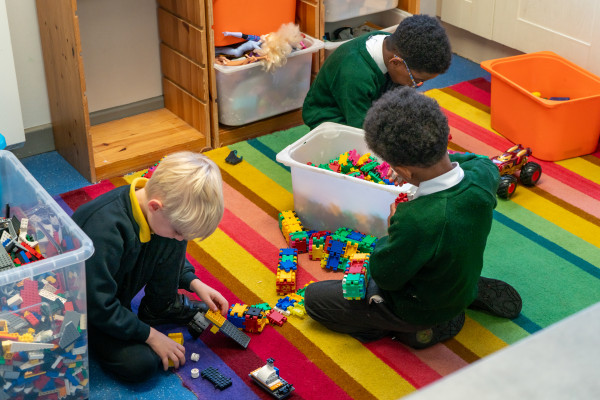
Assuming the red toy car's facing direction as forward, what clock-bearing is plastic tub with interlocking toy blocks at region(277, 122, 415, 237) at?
The plastic tub with interlocking toy blocks is roughly at 12 o'clock from the red toy car.

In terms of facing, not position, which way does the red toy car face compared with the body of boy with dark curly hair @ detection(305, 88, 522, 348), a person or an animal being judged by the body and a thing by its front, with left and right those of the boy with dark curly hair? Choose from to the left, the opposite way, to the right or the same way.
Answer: to the left

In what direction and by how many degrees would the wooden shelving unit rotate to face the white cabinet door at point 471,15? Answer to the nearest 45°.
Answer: approximately 90° to its left

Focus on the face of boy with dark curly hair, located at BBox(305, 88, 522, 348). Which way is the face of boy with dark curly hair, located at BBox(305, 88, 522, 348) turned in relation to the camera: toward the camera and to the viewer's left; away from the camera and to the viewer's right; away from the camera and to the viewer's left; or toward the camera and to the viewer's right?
away from the camera and to the viewer's left

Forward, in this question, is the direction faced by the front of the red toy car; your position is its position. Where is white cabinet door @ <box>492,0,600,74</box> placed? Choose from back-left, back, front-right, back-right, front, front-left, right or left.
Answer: back-right

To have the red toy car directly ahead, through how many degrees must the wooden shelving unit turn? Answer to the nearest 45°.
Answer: approximately 45° to its left

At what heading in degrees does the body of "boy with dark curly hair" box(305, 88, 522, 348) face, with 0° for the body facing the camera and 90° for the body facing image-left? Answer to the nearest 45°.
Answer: approximately 135°

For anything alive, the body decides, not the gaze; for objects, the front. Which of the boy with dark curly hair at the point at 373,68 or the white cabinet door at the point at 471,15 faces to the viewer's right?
the boy with dark curly hair
